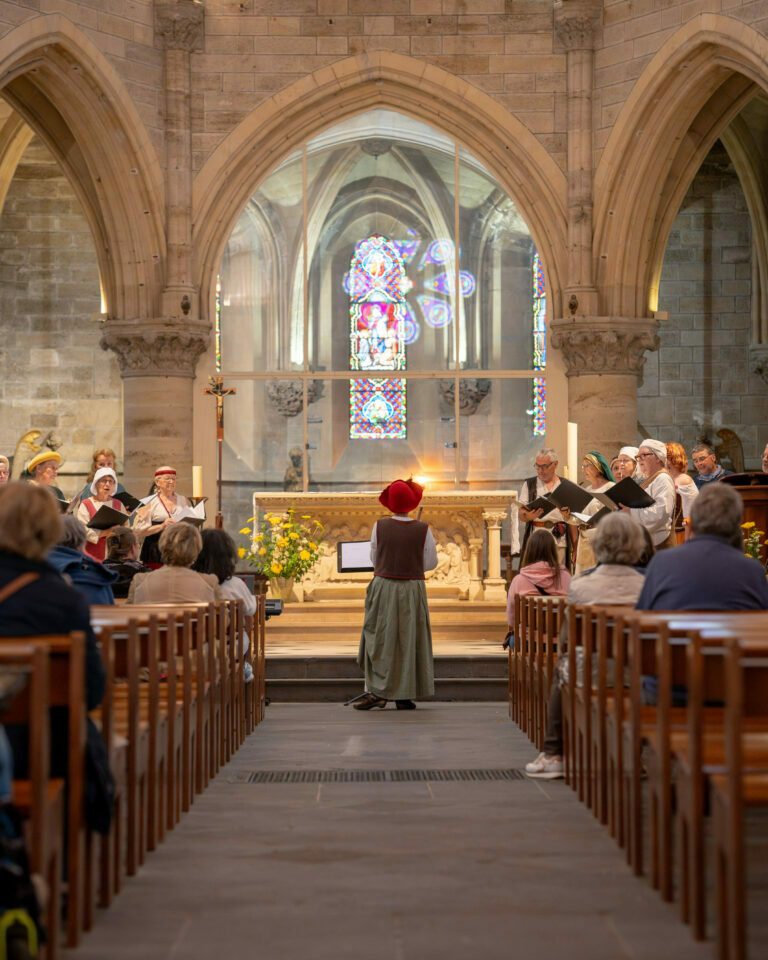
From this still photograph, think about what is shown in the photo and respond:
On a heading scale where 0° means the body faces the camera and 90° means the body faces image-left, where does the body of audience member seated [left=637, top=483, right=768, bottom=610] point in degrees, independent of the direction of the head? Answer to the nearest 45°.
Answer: approximately 180°

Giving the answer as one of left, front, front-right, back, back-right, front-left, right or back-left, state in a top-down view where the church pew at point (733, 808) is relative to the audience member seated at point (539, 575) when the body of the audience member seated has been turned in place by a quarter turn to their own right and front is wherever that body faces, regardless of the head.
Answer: right

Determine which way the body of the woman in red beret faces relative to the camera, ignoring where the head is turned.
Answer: away from the camera

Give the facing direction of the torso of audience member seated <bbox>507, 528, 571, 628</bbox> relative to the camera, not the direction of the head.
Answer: away from the camera

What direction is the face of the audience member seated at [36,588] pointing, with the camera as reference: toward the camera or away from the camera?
away from the camera

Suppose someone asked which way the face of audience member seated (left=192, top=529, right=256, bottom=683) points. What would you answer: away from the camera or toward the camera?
away from the camera

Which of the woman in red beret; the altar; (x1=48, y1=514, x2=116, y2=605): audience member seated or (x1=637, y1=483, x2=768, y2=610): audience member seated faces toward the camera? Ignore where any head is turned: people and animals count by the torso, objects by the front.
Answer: the altar

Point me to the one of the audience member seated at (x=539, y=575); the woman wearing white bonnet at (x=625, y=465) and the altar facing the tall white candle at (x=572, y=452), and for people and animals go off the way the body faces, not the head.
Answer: the audience member seated

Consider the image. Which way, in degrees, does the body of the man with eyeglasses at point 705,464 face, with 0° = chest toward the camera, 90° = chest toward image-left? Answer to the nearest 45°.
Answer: approximately 45°

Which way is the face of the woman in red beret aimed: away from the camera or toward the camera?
away from the camera

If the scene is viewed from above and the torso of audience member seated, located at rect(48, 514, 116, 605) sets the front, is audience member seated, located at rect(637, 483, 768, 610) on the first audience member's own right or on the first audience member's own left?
on the first audience member's own right

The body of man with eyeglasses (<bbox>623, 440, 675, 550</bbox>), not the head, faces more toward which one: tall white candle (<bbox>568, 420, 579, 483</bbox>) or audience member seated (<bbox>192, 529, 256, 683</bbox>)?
the audience member seated

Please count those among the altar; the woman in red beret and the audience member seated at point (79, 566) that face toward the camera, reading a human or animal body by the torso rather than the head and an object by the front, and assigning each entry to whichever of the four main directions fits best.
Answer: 1
